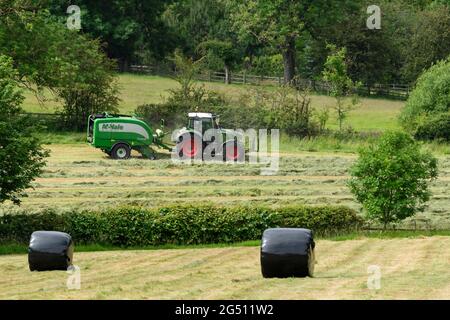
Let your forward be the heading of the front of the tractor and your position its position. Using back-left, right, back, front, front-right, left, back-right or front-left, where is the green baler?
back

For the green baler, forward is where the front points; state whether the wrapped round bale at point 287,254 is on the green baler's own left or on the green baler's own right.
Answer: on the green baler's own right

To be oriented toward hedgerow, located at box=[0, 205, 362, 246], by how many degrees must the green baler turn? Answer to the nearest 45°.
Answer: approximately 90° to its right

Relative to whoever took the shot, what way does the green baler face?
facing to the right of the viewer

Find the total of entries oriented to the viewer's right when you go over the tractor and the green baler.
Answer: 2

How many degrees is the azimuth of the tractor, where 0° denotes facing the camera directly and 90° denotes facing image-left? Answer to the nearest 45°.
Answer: approximately 270°

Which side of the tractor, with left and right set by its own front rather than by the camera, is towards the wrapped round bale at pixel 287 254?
right

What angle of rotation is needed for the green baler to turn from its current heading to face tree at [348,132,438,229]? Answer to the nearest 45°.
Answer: approximately 45° to its right

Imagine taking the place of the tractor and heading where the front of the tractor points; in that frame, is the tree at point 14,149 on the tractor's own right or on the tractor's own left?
on the tractor's own right

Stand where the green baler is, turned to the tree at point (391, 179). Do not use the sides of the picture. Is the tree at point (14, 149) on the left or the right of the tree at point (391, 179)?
right

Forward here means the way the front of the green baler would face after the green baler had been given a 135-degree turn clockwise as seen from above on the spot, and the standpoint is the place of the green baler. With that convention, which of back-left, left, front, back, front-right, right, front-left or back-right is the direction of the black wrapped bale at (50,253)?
front-left
